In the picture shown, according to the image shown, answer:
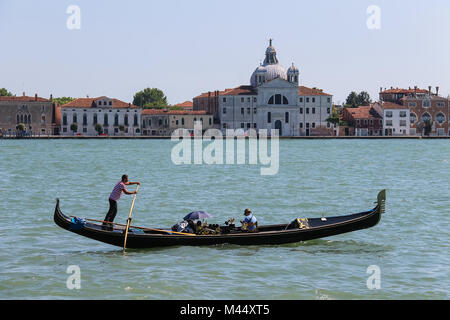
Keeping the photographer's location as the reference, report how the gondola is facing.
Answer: facing to the right of the viewer

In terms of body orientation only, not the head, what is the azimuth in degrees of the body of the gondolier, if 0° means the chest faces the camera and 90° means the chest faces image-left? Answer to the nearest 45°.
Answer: approximately 270°
